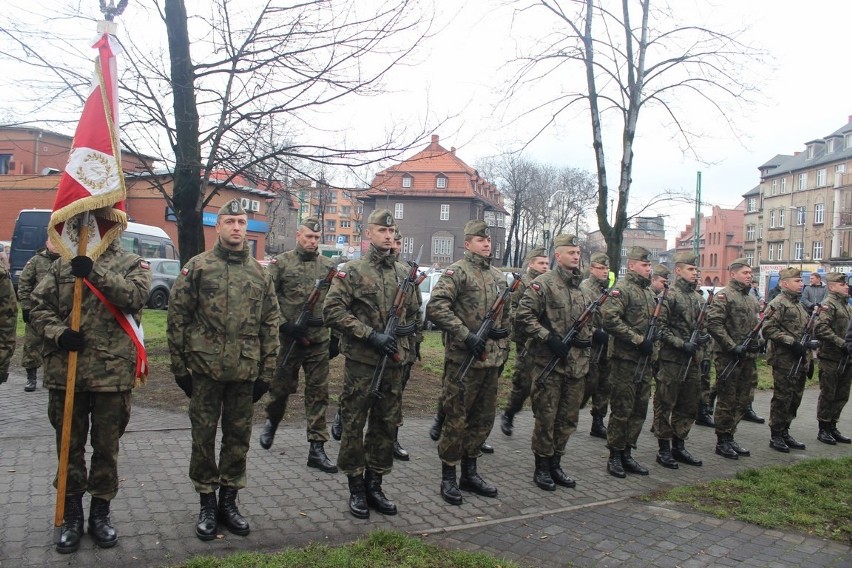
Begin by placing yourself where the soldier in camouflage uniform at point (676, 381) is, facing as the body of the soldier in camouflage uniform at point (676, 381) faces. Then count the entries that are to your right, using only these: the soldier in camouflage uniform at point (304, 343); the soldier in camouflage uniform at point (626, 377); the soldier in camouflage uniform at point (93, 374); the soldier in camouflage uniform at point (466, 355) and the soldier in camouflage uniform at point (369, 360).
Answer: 5

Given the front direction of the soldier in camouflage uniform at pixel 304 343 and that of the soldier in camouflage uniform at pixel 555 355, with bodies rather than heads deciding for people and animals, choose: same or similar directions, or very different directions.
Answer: same or similar directions

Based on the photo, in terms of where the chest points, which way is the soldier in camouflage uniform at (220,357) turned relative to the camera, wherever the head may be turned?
toward the camera

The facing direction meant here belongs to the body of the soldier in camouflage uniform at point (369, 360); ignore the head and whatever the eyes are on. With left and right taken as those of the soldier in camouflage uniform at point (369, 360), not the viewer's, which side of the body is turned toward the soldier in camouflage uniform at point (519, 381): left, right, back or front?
left

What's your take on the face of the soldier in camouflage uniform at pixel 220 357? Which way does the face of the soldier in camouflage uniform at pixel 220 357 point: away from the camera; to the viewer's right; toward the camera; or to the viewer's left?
toward the camera

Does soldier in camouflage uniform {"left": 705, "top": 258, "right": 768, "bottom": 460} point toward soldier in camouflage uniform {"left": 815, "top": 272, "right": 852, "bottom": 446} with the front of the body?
no

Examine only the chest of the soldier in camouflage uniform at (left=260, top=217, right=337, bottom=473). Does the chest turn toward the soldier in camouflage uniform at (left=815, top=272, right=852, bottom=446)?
no

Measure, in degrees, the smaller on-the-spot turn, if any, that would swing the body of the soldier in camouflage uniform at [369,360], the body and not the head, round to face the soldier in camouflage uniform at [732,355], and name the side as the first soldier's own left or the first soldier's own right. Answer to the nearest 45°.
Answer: approximately 90° to the first soldier's own left

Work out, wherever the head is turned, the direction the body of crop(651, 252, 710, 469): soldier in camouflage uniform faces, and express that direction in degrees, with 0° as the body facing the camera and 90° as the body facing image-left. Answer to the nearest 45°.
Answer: approximately 315°

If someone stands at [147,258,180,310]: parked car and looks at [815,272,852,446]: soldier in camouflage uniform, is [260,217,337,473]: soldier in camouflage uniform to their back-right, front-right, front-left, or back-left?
front-right

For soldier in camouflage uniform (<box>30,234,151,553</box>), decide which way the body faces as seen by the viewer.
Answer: toward the camera

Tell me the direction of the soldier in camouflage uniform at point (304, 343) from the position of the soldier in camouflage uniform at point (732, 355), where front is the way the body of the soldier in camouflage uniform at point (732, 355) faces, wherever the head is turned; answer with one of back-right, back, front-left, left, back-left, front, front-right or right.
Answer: right

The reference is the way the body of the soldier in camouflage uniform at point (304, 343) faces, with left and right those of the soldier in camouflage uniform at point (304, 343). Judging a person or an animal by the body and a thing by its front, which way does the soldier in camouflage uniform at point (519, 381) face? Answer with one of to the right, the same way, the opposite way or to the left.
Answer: the same way

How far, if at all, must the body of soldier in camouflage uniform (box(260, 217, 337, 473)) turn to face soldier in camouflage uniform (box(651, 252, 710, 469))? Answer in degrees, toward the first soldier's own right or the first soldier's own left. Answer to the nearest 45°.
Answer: approximately 45° to the first soldier's own left

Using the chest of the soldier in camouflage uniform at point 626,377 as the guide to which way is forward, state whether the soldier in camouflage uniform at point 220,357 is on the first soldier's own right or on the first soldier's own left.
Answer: on the first soldier's own right

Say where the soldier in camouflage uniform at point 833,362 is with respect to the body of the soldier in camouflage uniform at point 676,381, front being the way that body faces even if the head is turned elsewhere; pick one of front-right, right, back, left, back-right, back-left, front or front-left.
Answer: left

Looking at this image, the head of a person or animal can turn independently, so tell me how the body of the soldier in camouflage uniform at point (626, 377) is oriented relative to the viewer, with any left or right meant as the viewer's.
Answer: facing the viewer and to the right of the viewer
